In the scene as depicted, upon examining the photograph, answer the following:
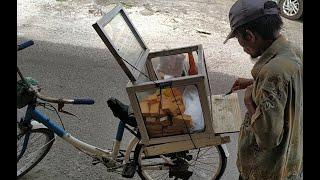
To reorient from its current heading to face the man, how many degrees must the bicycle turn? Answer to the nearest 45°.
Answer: approximately 135° to its left

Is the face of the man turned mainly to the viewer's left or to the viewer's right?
to the viewer's left

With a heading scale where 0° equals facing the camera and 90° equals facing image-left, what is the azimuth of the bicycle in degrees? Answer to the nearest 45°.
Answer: approximately 90°
